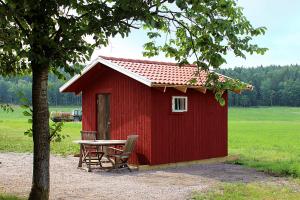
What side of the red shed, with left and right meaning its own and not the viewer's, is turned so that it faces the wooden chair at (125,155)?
front

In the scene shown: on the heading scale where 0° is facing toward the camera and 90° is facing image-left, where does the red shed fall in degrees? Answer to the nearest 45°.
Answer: approximately 45°
